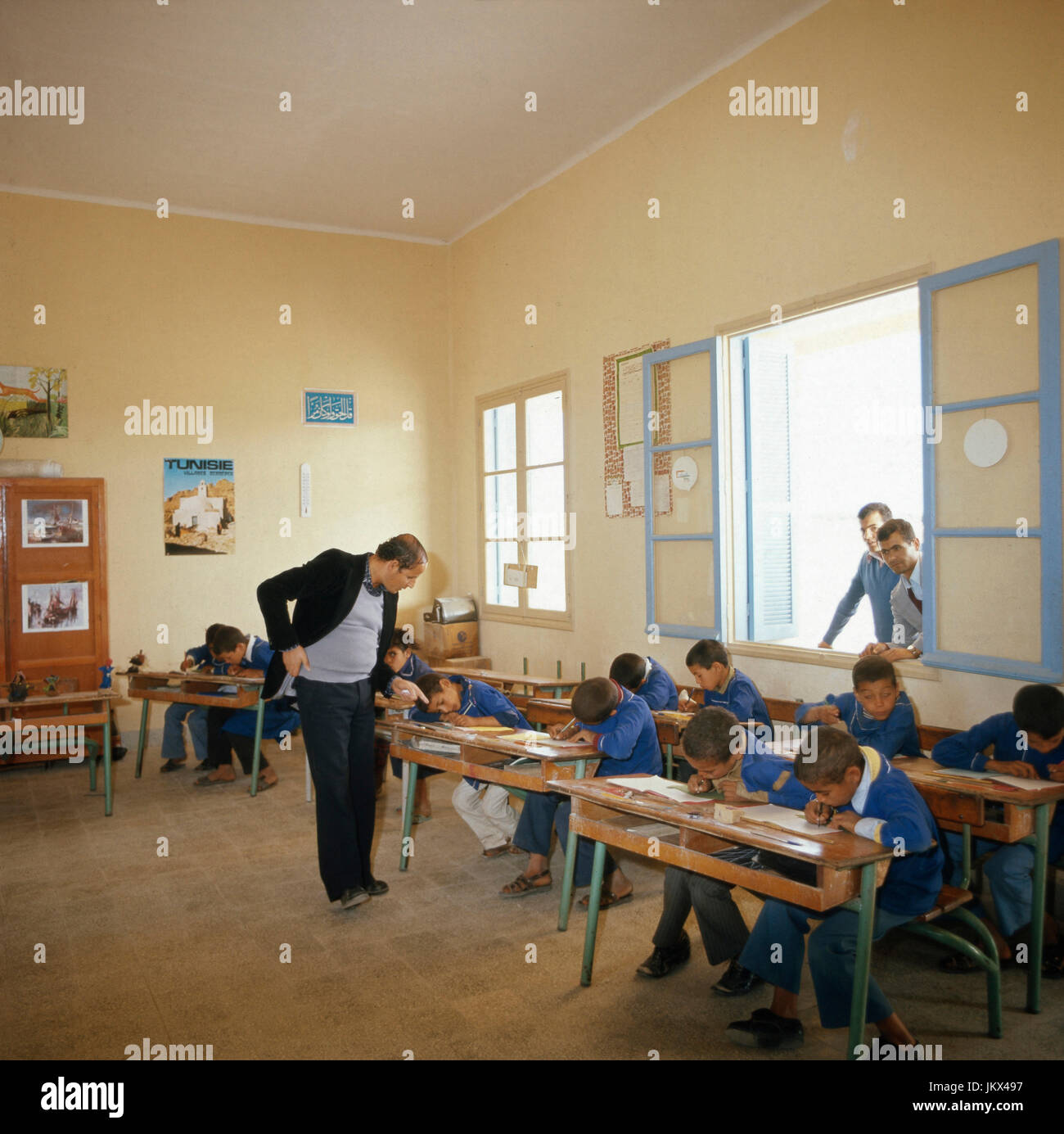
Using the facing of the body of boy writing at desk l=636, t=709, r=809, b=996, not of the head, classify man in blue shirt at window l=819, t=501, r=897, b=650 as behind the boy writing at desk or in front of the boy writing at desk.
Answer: behind

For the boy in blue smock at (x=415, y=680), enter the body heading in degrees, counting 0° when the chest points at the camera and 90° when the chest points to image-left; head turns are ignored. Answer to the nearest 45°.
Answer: approximately 45°

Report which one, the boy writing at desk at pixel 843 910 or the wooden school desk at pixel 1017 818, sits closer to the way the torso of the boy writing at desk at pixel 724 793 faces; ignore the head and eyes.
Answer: the boy writing at desk

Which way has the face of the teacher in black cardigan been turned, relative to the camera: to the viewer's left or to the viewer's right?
to the viewer's right

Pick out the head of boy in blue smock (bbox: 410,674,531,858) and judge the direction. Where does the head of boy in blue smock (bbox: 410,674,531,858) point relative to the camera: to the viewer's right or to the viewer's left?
to the viewer's left

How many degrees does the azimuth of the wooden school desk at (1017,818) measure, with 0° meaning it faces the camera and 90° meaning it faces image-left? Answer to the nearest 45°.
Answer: approximately 45°

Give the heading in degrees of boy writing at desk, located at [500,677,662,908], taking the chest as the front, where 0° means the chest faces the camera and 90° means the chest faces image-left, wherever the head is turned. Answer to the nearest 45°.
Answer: approximately 45°
